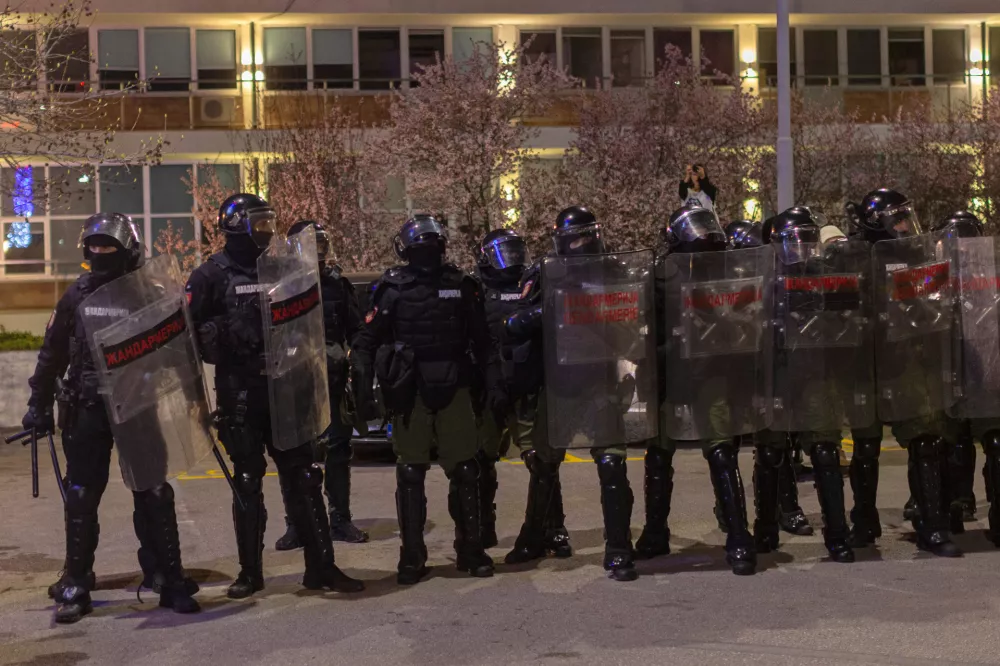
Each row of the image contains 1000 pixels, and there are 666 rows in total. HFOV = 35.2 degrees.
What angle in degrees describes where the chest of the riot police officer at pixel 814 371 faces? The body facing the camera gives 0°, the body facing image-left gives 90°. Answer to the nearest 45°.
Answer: approximately 315°

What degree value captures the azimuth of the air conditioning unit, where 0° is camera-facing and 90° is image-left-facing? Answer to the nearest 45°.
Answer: approximately 0°

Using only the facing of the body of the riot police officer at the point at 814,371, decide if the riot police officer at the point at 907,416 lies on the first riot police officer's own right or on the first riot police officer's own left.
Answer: on the first riot police officer's own left

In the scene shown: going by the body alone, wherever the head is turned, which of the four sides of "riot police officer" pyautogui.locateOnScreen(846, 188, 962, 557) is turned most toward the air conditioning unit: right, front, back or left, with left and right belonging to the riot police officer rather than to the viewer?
back

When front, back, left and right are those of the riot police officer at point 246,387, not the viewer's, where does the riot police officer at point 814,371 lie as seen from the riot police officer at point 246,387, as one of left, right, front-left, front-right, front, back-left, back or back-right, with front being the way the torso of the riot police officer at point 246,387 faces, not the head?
front-left

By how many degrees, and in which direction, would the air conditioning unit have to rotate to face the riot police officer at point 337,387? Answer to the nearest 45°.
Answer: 0° — it already faces them

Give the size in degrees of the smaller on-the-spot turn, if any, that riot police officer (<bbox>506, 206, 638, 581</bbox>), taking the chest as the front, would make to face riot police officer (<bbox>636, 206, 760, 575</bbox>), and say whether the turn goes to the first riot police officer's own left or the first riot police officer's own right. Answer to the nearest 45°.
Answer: approximately 90° to the first riot police officer's own left

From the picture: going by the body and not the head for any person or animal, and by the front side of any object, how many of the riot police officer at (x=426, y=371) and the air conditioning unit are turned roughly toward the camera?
2

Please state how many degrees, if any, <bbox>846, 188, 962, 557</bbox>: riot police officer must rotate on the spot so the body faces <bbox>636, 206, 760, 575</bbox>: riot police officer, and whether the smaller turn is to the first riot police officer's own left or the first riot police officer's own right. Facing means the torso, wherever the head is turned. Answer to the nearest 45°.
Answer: approximately 90° to the first riot police officer's own right

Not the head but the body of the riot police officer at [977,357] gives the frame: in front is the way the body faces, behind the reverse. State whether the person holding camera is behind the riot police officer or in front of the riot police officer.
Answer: behind

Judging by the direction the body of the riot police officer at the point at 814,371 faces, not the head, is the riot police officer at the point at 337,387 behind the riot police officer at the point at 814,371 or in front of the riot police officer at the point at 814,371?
behind

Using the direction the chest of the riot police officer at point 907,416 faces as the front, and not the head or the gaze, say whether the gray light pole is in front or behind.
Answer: behind
